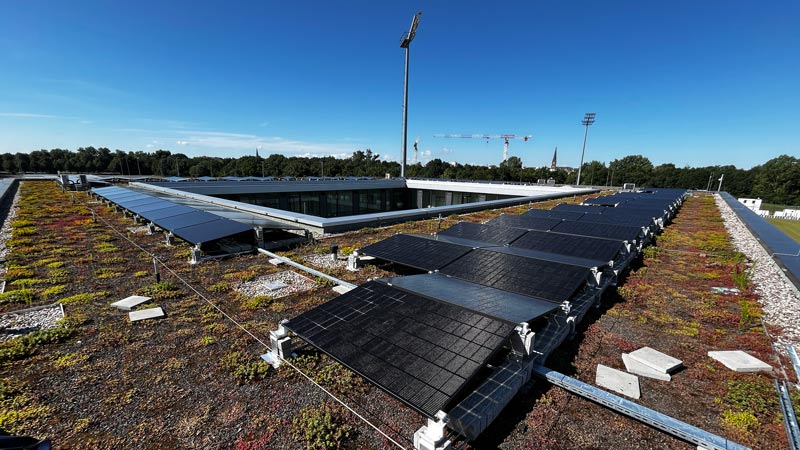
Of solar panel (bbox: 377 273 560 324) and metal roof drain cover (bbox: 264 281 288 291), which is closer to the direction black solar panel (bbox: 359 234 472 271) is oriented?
the metal roof drain cover

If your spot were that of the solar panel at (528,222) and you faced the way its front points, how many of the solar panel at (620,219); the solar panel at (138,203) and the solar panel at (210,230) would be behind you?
1

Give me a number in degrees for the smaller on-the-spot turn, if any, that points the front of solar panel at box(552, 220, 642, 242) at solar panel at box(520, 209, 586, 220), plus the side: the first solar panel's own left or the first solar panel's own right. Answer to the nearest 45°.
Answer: approximately 90° to the first solar panel's own right

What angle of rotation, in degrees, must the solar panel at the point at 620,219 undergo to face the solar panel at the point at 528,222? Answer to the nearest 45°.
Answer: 0° — it already faces it

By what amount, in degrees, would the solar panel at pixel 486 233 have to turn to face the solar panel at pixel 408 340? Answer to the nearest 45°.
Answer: approximately 45° to its left

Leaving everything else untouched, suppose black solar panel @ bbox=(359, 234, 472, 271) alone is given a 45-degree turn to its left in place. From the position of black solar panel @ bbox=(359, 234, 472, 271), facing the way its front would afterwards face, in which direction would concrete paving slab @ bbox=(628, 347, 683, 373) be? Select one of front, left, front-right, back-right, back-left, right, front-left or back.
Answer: front-left

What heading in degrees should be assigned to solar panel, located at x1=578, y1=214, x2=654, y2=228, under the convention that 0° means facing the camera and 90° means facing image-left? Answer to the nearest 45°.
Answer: approximately 45°

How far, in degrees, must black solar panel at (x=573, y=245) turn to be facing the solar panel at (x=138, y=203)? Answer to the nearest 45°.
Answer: approximately 45° to its right

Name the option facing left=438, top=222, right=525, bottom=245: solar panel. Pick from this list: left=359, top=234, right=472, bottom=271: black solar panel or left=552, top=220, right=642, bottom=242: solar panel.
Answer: left=552, top=220, right=642, bottom=242: solar panel

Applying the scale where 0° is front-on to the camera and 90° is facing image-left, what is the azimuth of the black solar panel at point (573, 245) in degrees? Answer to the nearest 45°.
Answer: approximately 45°

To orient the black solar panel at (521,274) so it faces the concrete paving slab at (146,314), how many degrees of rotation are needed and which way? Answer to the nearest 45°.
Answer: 0° — it already faces it
